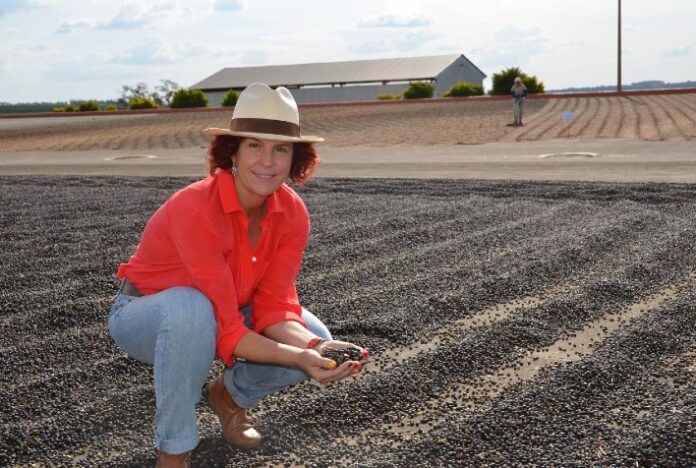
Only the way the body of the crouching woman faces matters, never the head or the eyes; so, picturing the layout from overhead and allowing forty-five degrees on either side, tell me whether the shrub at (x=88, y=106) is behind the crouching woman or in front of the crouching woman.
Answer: behind

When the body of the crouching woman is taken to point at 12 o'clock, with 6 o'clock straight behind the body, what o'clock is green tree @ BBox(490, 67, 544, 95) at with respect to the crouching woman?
The green tree is roughly at 8 o'clock from the crouching woman.

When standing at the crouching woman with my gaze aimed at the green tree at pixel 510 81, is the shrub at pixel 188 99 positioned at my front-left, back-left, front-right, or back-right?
front-left

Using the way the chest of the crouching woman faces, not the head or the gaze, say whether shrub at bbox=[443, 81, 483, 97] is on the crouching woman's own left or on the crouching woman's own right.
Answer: on the crouching woman's own left

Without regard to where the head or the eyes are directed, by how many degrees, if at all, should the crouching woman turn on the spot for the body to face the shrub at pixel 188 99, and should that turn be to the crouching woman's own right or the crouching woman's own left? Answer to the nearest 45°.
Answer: approximately 135° to the crouching woman's own left

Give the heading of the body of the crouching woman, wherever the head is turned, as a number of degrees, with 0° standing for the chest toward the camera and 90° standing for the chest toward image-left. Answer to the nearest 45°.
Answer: approximately 315°
